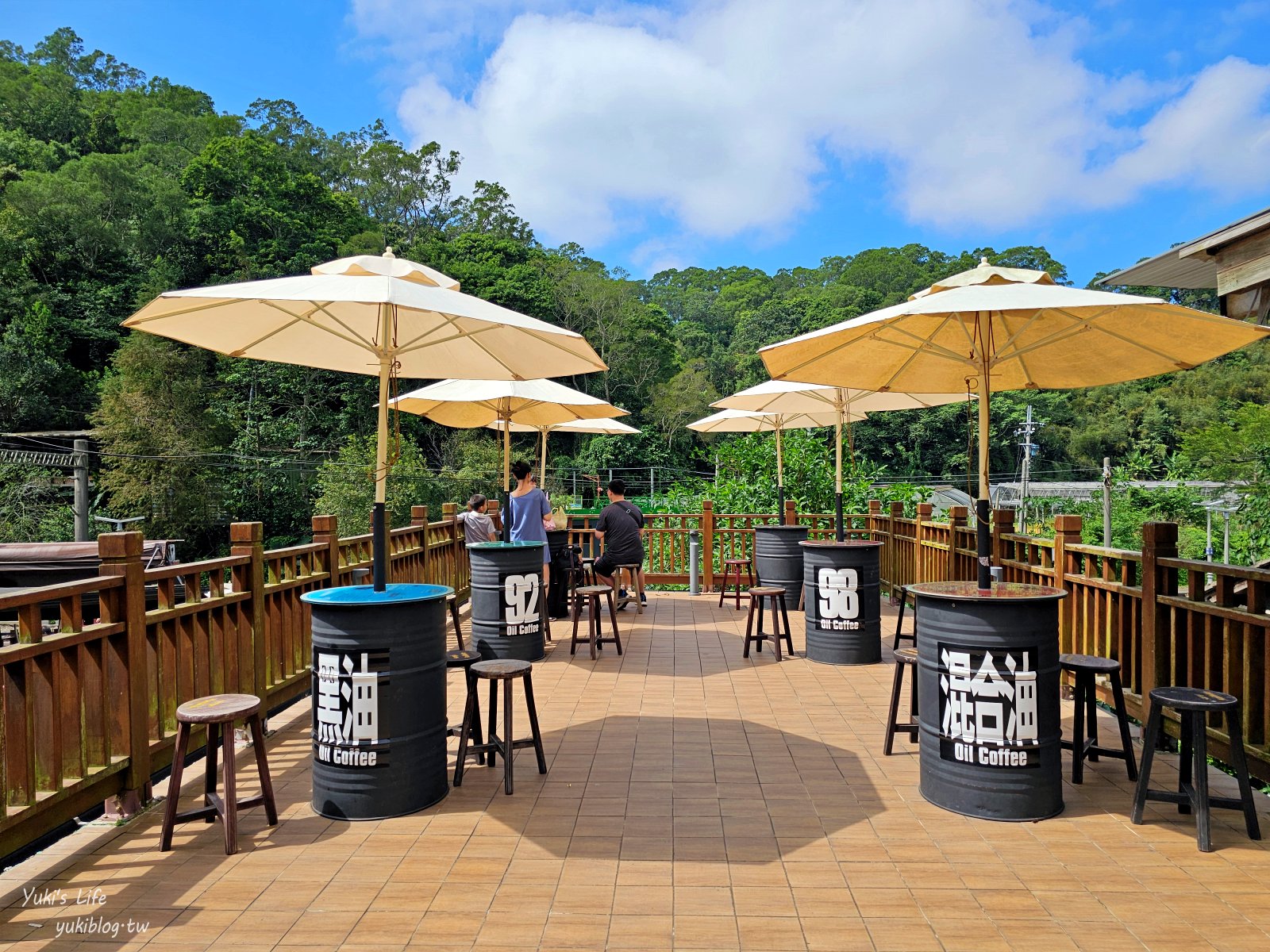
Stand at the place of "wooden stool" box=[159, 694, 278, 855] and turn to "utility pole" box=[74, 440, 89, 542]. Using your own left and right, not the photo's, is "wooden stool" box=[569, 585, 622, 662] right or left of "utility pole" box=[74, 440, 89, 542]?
right

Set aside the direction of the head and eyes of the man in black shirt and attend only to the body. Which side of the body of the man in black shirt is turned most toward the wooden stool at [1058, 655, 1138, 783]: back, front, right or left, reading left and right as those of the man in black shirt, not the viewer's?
back

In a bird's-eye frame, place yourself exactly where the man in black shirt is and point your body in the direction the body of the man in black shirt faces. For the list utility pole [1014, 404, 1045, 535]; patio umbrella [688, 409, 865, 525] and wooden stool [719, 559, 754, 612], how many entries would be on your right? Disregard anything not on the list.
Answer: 3

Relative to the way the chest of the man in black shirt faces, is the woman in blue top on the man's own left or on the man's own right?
on the man's own left

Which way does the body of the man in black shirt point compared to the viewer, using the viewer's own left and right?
facing away from the viewer and to the left of the viewer

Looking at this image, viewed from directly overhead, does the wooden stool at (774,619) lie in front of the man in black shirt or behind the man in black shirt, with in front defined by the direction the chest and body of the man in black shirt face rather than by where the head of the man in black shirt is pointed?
behind

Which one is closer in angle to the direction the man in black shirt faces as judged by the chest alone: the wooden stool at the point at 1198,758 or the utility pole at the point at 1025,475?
the utility pole

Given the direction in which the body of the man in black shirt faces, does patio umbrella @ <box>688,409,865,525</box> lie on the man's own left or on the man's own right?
on the man's own right

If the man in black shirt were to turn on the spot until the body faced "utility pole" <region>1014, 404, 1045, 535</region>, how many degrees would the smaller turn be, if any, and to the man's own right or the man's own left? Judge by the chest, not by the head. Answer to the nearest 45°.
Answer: approximately 90° to the man's own right

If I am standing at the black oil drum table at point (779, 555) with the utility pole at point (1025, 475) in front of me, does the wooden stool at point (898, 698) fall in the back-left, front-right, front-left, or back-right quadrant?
back-right

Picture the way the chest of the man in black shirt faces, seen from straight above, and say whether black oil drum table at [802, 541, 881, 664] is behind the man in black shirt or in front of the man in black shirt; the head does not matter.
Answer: behind

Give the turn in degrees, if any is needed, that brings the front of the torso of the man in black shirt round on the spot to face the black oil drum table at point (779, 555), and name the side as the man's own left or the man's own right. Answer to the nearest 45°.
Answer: approximately 135° to the man's own right

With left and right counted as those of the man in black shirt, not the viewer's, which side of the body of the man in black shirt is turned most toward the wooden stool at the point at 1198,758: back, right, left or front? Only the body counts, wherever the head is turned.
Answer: back
